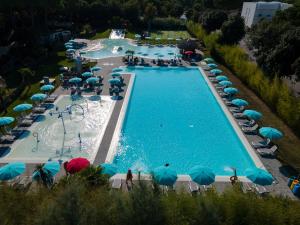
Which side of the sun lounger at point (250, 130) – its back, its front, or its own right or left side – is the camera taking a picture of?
left

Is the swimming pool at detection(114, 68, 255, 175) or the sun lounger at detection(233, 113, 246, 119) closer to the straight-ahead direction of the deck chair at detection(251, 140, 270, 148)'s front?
the swimming pool

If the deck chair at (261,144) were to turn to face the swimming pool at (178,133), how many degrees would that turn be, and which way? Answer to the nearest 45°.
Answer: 0° — it already faces it

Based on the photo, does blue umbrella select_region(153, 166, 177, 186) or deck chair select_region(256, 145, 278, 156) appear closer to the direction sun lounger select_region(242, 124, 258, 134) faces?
the blue umbrella

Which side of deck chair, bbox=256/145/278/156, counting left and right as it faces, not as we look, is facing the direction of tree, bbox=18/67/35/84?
front

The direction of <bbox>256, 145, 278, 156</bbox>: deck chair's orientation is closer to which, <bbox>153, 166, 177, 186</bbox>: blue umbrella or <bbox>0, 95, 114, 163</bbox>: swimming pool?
the swimming pool

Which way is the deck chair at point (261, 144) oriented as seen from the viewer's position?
to the viewer's left

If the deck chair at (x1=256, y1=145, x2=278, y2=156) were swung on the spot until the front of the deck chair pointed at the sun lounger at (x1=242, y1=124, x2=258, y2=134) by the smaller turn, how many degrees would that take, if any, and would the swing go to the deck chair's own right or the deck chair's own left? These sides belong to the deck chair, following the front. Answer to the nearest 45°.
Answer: approximately 45° to the deck chair's own right

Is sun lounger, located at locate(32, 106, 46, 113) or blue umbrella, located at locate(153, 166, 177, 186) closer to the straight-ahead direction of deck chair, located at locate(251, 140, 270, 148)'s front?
the sun lounger

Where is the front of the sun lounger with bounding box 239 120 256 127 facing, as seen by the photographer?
facing to the left of the viewer

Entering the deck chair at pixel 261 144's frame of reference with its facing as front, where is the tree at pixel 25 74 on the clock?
The tree is roughly at 12 o'clock from the deck chair.

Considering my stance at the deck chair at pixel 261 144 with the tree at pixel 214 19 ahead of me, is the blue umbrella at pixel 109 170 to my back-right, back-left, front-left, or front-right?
back-left

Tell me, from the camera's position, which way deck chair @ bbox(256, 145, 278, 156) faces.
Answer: facing to the left of the viewer

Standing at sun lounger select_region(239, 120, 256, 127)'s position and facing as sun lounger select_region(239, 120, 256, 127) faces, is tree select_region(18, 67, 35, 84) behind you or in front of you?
in front
